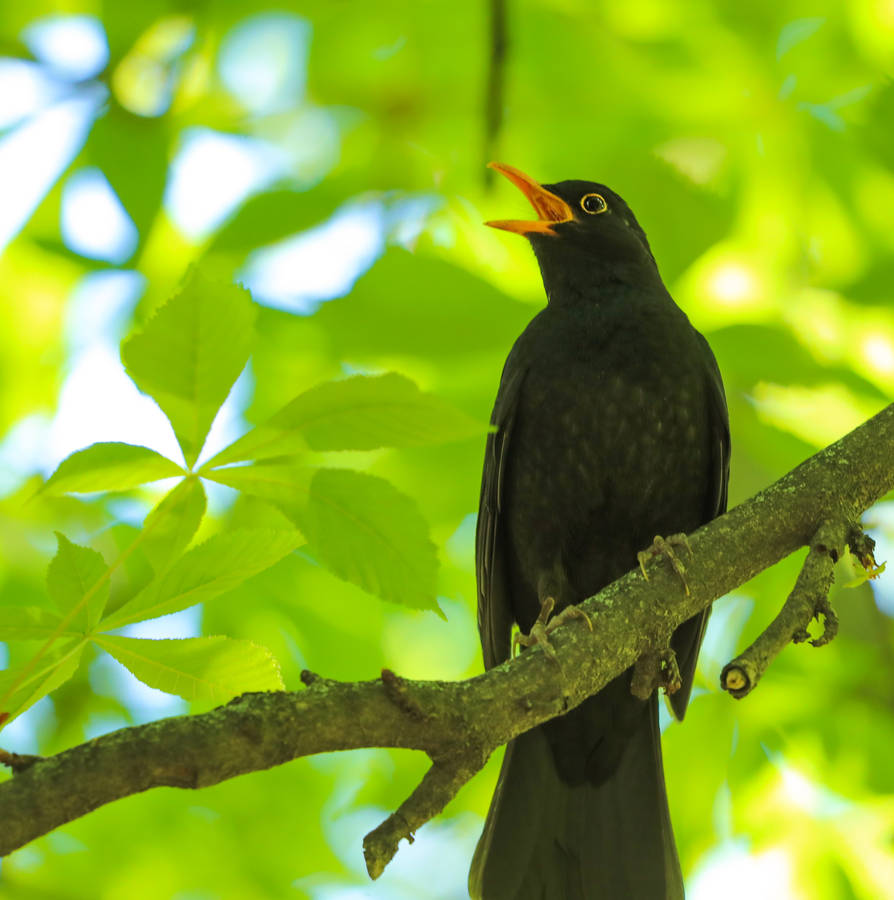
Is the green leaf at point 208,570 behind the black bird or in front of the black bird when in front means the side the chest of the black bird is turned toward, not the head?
in front

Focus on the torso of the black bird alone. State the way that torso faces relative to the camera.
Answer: toward the camera

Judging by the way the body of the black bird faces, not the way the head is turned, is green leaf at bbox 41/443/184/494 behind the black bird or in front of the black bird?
in front

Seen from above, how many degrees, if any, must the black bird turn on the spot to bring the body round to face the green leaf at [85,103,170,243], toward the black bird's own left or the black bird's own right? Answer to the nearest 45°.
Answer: approximately 135° to the black bird's own right
